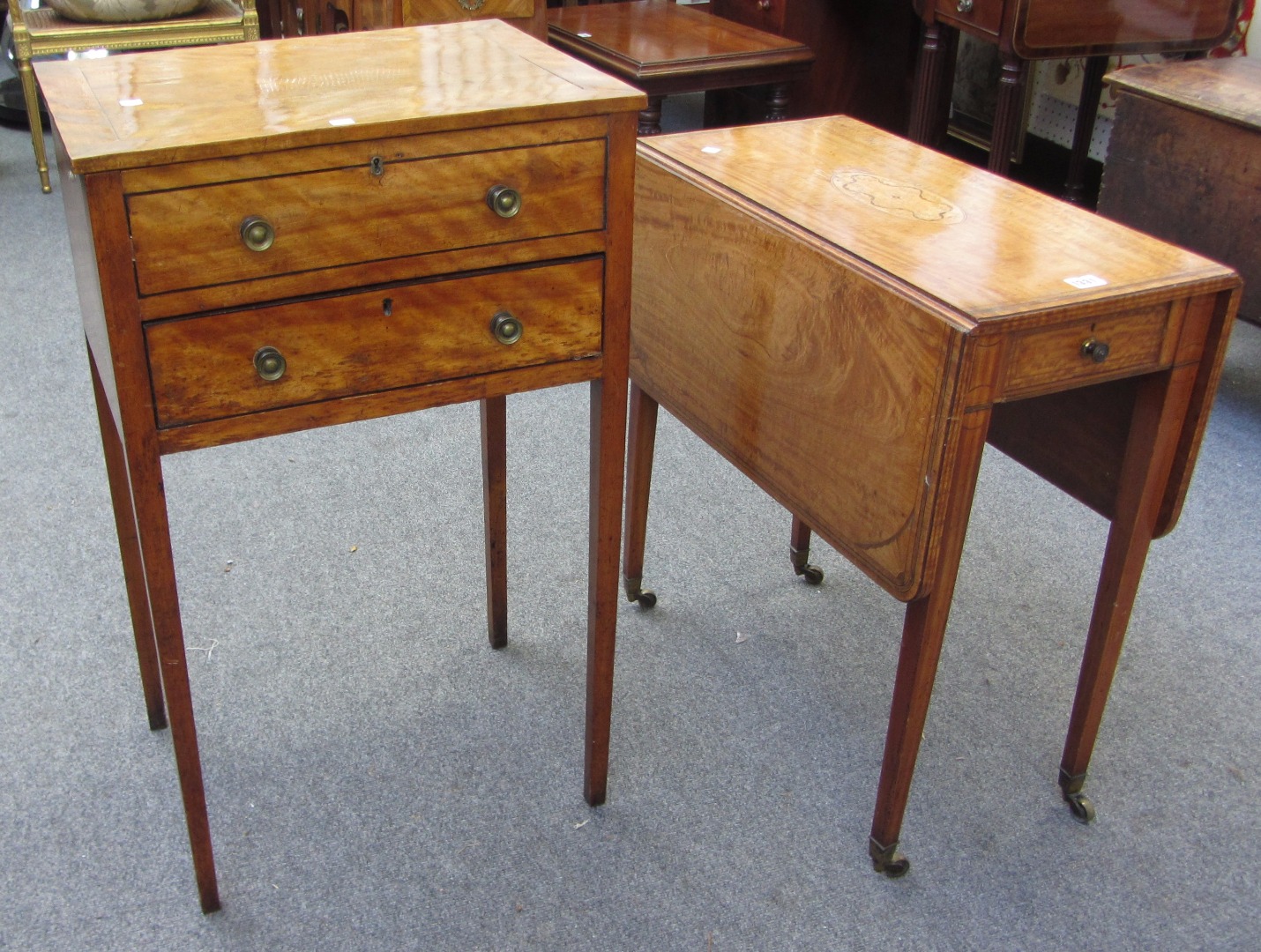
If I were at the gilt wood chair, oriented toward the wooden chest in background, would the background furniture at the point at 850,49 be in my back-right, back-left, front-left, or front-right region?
front-left

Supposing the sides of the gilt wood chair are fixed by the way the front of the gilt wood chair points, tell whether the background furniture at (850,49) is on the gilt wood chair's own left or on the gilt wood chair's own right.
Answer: on the gilt wood chair's own left

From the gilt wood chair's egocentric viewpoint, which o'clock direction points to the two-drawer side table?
The two-drawer side table is roughly at 12 o'clock from the gilt wood chair.

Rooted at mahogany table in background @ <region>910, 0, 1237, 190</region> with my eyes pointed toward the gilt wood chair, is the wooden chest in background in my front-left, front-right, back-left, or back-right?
back-left

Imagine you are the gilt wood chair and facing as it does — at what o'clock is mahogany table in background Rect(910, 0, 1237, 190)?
The mahogany table in background is roughly at 10 o'clock from the gilt wood chair.

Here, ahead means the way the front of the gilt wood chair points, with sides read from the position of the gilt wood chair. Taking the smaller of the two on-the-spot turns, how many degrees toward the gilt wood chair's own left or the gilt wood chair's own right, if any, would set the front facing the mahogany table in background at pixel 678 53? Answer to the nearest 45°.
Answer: approximately 90° to the gilt wood chair's own left

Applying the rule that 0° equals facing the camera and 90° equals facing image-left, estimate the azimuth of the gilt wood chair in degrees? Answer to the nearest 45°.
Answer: approximately 0°

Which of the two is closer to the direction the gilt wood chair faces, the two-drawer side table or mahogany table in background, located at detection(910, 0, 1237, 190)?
the two-drawer side table
